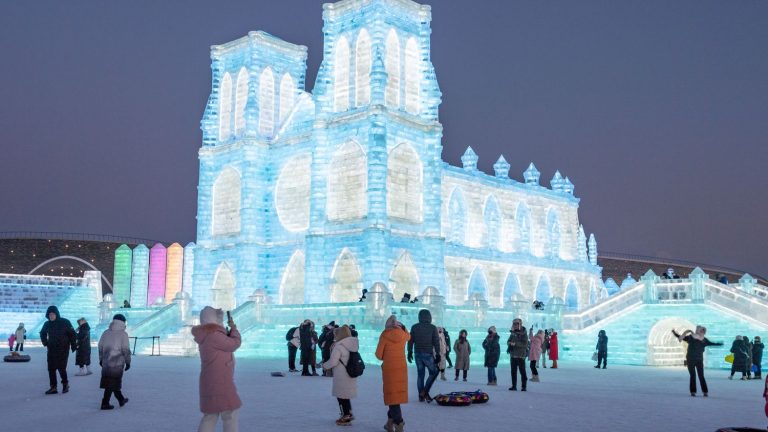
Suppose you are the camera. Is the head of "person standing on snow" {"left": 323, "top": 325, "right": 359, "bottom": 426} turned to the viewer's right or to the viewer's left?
to the viewer's left

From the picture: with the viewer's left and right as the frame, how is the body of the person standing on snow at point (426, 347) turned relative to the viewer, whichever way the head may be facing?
facing away from the viewer

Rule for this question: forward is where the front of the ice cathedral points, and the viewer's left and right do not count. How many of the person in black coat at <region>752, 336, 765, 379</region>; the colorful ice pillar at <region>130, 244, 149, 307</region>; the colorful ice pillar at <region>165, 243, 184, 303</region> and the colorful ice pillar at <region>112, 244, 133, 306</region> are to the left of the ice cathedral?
1

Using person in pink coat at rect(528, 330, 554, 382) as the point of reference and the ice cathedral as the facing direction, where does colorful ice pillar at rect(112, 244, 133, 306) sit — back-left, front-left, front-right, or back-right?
front-left

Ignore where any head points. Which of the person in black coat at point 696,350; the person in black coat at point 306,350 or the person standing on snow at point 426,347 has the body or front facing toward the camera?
the person in black coat at point 696,350

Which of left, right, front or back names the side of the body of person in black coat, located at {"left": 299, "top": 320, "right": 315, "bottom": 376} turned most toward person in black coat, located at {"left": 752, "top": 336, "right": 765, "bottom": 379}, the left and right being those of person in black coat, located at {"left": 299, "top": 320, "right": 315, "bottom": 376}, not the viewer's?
right

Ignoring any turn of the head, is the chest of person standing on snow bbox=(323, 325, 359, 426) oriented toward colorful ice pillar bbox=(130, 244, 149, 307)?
no

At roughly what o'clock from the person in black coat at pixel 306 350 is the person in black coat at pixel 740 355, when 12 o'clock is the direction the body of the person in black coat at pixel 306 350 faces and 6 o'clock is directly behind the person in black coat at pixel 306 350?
the person in black coat at pixel 740 355 is roughly at 3 o'clock from the person in black coat at pixel 306 350.

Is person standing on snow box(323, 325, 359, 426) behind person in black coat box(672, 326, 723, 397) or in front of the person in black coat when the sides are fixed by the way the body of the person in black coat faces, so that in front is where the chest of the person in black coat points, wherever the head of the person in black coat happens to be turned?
in front

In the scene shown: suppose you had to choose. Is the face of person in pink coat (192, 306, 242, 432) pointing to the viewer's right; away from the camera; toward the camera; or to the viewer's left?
away from the camera

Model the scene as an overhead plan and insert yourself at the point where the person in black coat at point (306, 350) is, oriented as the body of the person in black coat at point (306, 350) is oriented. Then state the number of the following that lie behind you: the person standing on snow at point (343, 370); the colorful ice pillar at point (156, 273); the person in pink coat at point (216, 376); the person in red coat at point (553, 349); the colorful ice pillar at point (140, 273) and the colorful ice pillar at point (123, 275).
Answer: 2

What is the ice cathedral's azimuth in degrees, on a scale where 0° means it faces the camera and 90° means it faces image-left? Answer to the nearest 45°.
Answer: approximately 45°

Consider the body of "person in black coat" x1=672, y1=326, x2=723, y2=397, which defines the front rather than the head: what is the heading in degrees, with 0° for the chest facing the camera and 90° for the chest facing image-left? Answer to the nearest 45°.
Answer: approximately 0°

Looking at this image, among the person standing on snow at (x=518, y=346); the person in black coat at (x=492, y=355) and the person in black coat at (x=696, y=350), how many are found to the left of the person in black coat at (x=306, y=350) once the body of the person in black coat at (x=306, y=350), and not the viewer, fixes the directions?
0

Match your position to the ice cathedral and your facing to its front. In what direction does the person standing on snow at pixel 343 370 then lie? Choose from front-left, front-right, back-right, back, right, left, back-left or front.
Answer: front-left

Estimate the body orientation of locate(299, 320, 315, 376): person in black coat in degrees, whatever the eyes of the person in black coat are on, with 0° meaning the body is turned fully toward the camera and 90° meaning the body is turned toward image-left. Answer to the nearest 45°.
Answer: approximately 180°
